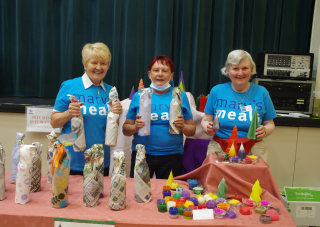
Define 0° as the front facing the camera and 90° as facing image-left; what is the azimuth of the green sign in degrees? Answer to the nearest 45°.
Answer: approximately 0°

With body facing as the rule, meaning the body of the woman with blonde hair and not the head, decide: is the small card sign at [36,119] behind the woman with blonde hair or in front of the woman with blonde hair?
behind

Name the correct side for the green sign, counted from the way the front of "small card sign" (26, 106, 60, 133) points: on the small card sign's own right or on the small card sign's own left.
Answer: on the small card sign's own left

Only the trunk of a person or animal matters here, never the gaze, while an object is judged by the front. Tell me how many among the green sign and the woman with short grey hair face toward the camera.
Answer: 2

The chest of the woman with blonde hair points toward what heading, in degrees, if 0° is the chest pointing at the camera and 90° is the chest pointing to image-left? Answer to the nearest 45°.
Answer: approximately 315°

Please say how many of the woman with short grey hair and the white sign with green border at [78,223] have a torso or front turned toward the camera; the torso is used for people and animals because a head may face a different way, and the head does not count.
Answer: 2
